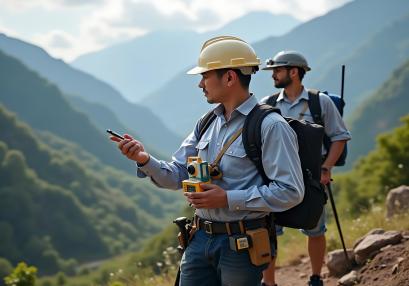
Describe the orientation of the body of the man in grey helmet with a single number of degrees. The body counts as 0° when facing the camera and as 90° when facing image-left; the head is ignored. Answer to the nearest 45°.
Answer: approximately 45°

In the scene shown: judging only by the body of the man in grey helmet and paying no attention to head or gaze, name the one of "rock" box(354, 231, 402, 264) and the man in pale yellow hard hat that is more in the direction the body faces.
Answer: the man in pale yellow hard hat

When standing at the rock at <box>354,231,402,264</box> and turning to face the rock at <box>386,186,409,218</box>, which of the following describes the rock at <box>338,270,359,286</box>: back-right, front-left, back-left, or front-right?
back-left

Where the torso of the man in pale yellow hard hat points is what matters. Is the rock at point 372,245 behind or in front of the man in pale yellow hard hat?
behind

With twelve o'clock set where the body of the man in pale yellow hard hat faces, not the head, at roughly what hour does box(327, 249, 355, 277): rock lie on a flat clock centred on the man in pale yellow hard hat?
The rock is roughly at 5 o'clock from the man in pale yellow hard hat.

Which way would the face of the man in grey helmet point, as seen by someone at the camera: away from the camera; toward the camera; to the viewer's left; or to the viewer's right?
to the viewer's left

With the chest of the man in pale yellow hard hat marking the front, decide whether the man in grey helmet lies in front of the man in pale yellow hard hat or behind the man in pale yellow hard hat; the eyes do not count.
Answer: behind

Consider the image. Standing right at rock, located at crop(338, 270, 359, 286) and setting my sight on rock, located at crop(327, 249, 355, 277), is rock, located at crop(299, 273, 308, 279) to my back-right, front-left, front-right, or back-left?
front-left

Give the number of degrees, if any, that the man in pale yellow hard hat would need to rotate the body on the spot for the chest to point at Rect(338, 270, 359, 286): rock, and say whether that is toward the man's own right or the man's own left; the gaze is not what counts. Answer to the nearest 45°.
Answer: approximately 180°

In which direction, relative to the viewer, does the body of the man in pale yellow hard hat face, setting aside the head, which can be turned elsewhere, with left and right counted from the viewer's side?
facing the viewer and to the left of the viewer

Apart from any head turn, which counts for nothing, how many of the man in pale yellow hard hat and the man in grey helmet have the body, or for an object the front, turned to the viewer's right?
0

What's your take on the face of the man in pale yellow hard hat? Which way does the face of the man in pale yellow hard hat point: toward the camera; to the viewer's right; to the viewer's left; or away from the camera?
to the viewer's left
